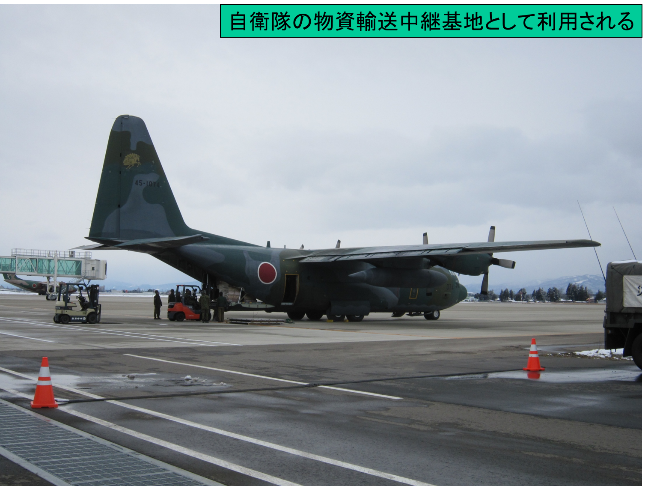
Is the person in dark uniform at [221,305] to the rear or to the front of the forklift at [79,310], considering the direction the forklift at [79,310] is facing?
to the front

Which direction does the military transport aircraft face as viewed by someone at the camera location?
facing away from the viewer and to the right of the viewer

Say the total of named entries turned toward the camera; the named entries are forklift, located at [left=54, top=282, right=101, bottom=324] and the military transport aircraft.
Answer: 0

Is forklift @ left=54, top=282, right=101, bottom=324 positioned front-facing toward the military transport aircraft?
yes

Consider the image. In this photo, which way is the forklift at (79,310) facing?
to the viewer's right

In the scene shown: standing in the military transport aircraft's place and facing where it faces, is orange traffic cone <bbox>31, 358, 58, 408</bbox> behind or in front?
behind

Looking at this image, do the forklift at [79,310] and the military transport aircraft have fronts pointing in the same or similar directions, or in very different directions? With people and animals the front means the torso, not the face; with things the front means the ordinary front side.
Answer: same or similar directions

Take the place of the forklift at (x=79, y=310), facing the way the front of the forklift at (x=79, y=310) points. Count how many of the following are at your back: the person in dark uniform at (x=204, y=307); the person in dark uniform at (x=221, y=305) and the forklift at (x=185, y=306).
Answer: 0

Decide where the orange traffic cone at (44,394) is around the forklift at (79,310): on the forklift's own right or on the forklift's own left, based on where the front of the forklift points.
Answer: on the forklift's own right
